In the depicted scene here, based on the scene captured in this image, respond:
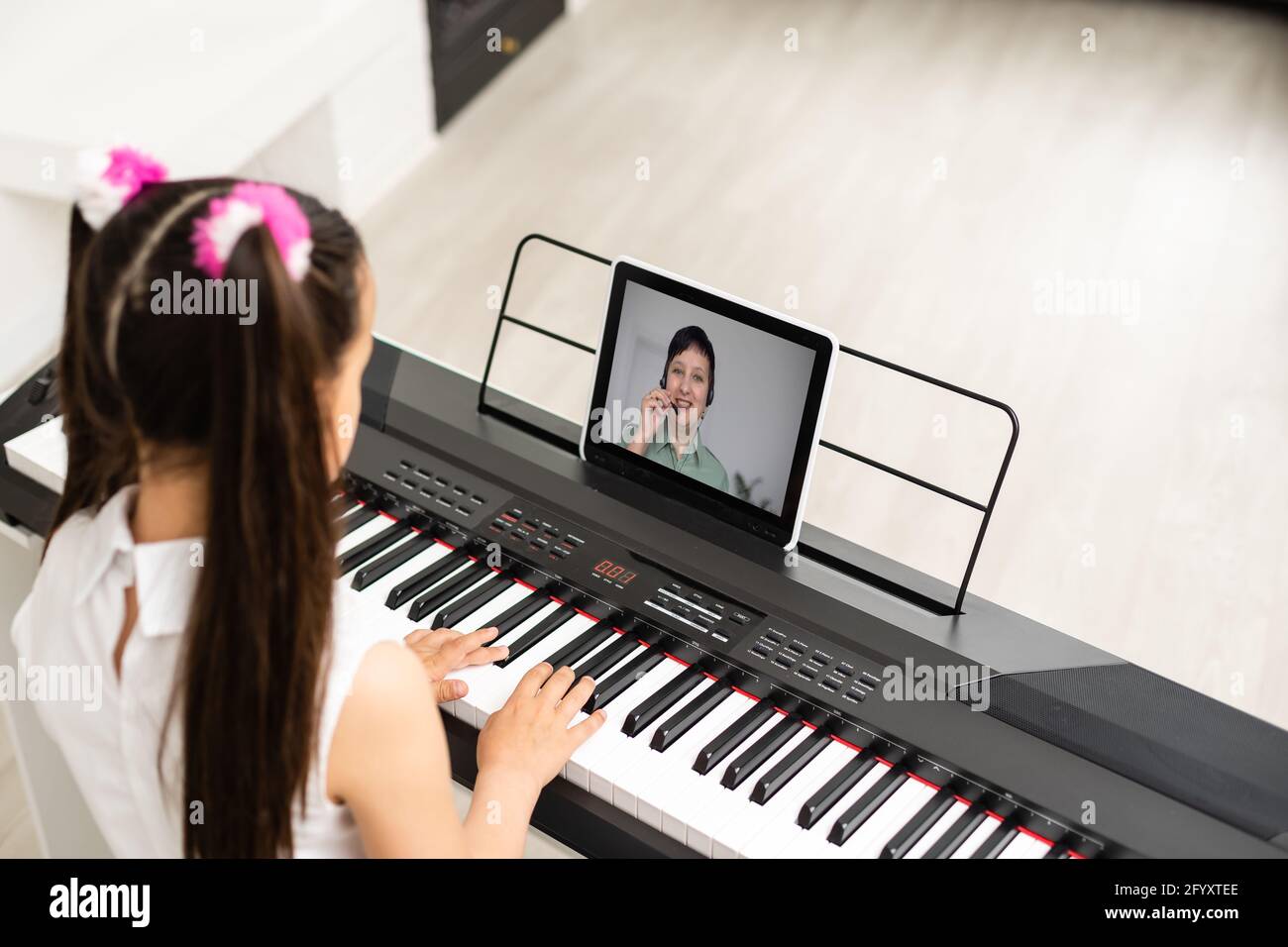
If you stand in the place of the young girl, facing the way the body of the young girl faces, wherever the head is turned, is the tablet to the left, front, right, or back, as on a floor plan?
front

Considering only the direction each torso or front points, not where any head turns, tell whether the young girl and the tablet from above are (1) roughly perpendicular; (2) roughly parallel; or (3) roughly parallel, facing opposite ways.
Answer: roughly parallel, facing opposite ways

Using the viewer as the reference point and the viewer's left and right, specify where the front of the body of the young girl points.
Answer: facing away from the viewer and to the right of the viewer

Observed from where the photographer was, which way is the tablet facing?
facing the viewer and to the left of the viewer

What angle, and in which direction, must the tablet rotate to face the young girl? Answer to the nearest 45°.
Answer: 0° — it already faces them

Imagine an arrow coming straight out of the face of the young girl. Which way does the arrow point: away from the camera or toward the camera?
away from the camera
